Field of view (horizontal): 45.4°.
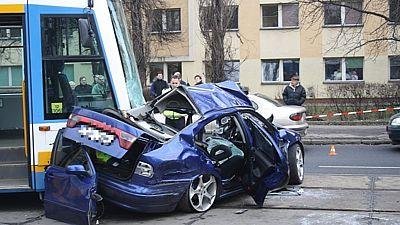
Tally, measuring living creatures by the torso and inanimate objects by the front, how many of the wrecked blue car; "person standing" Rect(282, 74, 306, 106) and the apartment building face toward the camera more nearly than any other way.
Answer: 2

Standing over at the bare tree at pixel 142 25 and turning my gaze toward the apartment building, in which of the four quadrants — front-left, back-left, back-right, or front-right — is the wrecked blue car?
back-right

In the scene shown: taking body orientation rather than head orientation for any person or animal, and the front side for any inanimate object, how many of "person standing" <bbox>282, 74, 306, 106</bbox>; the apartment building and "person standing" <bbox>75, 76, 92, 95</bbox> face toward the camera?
3

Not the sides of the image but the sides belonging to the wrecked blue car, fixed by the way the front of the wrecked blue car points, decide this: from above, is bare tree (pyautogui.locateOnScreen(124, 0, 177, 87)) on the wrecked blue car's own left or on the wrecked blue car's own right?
on the wrecked blue car's own left

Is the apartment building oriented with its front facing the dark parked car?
yes

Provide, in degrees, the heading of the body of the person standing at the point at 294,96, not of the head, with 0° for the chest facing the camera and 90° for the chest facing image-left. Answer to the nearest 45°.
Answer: approximately 0°

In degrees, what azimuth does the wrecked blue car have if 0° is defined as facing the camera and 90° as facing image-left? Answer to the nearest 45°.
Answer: approximately 225°

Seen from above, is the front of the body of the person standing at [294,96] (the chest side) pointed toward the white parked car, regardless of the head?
yes

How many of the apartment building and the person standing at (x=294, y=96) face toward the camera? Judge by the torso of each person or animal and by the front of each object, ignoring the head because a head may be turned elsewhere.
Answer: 2

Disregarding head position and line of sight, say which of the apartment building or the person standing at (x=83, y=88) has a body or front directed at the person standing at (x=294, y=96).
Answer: the apartment building
